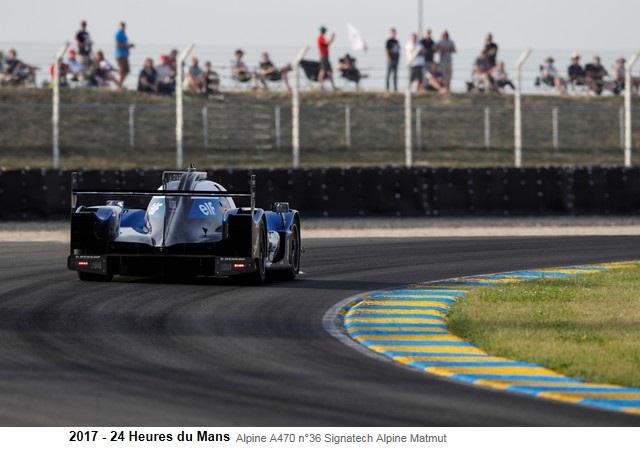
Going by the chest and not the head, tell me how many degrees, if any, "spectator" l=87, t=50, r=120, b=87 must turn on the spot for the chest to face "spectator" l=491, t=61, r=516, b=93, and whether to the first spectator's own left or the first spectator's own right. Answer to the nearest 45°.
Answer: approximately 45° to the first spectator's own left

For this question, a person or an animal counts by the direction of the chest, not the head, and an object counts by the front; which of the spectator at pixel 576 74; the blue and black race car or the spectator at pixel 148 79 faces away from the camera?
the blue and black race car

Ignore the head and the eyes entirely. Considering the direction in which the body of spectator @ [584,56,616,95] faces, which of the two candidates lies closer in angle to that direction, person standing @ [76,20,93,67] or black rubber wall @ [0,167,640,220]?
the black rubber wall

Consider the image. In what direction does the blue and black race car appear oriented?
away from the camera

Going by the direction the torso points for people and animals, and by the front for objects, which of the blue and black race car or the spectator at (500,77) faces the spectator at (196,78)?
the blue and black race car

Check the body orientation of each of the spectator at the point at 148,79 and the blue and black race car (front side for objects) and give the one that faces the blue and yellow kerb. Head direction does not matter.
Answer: the spectator

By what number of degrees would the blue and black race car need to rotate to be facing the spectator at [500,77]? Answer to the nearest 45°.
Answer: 0° — it already faces them

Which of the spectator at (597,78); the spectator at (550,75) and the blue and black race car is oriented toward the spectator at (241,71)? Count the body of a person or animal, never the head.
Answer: the blue and black race car

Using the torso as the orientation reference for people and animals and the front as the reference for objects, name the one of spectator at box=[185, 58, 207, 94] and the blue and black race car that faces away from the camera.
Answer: the blue and black race car

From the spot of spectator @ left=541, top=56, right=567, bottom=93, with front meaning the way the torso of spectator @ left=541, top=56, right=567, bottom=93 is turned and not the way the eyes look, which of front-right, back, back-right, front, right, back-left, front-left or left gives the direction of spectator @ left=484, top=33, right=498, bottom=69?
right

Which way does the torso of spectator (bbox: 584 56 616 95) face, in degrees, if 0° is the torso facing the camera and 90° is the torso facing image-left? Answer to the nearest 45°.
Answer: approximately 315°
